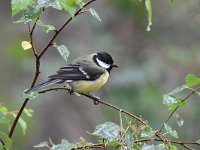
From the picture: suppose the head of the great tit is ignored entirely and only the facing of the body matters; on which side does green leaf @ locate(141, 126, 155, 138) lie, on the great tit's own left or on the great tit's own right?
on the great tit's own right

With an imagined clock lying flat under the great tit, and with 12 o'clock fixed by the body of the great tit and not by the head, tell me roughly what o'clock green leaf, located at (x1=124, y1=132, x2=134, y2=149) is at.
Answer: The green leaf is roughly at 12 o'clock from the great tit.

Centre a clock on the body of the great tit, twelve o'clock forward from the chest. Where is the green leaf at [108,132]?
The green leaf is roughly at 3 o'clock from the great tit.

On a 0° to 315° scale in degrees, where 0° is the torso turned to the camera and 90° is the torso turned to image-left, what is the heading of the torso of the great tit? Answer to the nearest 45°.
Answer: approximately 270°
